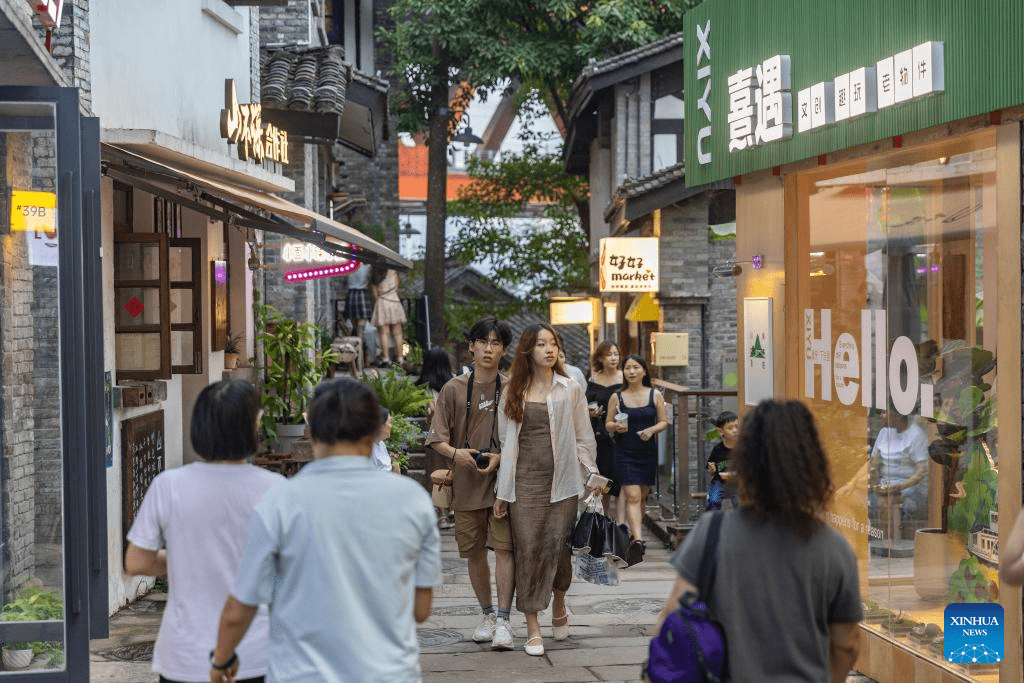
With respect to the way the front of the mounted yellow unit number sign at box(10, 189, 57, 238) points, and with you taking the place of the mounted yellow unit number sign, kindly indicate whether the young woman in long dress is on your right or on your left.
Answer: on your left

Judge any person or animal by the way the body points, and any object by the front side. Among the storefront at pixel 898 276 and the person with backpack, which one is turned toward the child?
the person with backpack

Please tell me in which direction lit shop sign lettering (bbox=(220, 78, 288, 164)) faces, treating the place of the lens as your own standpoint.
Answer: facing the viewer and to the right of the viewer

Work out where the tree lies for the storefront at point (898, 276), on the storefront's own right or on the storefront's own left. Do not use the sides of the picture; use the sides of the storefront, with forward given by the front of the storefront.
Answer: on the storefront's own right

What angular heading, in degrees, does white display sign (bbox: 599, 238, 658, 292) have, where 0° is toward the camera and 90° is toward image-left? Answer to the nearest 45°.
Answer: approximately 0°

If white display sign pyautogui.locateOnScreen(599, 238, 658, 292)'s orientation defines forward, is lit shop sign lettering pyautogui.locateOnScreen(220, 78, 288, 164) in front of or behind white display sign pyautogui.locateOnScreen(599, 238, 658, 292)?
in front

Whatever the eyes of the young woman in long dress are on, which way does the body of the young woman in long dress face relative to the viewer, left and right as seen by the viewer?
facing the viewer

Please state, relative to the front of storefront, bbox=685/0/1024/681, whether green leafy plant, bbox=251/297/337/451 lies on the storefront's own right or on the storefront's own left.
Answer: on the storefront's own right

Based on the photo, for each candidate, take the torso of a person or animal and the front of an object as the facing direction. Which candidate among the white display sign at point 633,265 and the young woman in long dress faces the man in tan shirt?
the white display sign

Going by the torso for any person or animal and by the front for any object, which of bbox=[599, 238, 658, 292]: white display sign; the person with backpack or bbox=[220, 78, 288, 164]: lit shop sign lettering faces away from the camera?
the person with backpack

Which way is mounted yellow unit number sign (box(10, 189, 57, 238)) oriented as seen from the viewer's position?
toward the camera

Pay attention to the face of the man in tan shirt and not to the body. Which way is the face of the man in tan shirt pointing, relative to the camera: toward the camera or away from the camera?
toward the camera

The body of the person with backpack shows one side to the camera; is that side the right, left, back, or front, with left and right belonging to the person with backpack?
back
